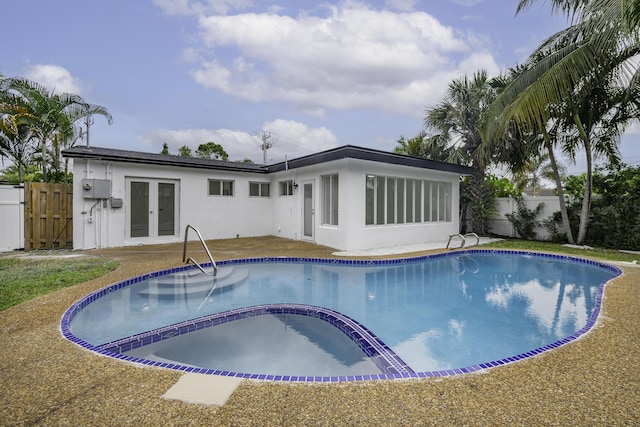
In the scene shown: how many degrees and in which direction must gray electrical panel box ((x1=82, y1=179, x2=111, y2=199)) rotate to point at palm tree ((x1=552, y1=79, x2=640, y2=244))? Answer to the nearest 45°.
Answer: approximately 45° to its left

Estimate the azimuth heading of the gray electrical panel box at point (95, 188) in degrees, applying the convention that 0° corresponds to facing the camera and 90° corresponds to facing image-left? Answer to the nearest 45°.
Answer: approximately 0°

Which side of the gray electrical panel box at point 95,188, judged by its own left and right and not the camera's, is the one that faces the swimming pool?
front

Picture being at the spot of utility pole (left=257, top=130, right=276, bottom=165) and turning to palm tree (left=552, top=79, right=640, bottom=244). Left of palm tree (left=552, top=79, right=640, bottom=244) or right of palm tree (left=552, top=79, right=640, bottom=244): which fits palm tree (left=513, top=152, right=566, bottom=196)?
left

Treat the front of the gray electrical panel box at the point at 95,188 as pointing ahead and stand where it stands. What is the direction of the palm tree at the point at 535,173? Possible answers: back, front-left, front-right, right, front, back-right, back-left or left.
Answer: left

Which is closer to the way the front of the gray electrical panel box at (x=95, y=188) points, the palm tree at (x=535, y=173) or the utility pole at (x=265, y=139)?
the palm tree

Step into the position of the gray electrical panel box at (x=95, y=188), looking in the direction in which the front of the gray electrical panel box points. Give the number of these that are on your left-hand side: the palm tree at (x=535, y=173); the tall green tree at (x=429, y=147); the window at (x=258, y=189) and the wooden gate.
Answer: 3

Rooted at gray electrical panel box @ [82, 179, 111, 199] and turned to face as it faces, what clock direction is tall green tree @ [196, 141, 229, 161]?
The tall green tree is roughly at 7 o'clock from the gray electrical panel box.

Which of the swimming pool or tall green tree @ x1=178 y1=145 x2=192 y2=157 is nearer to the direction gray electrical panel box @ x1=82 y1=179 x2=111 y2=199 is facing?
the swimming pool

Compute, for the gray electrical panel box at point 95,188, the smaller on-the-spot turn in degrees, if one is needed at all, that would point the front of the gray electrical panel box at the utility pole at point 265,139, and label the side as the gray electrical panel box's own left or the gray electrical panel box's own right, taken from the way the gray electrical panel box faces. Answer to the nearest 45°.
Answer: approximately 135° to the gray electrical panel box's own left

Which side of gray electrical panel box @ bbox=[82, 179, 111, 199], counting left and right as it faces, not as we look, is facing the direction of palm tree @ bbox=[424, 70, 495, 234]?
left

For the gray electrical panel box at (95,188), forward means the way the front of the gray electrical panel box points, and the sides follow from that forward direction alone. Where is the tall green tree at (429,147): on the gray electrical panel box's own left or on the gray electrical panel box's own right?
on the gray electrical panel box's own left

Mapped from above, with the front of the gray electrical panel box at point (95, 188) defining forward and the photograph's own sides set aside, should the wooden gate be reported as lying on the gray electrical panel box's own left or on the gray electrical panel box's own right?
on the gray electrical panel box's own right
